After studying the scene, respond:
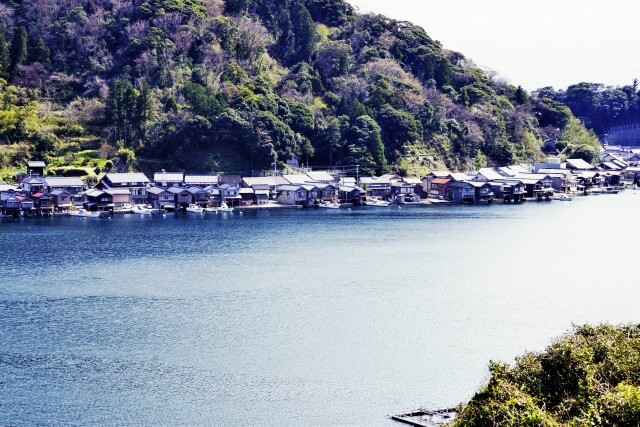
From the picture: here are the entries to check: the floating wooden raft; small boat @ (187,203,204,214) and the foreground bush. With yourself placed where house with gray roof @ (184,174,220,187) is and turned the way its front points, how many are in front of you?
3

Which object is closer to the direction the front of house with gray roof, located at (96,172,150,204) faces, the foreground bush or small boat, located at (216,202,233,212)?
the foreground bush

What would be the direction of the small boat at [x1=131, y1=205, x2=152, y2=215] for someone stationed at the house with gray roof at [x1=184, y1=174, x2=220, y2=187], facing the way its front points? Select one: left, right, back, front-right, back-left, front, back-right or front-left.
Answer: front-right

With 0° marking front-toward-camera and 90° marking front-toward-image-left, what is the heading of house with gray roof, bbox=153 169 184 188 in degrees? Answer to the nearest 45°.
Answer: approximately 0°

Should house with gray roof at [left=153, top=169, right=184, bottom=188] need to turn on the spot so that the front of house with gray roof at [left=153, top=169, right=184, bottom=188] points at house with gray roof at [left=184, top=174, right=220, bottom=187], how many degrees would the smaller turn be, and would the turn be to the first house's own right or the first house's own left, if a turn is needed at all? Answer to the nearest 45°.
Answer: approximately 90° to the first house's own left

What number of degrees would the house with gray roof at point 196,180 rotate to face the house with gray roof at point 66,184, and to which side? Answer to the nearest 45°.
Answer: approximately 90° to its right

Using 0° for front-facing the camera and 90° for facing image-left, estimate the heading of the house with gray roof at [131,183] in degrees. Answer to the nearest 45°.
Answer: approximately 0°

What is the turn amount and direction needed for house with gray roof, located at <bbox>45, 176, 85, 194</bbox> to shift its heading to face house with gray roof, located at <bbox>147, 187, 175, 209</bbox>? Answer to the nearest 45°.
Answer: approximately 90° to its left

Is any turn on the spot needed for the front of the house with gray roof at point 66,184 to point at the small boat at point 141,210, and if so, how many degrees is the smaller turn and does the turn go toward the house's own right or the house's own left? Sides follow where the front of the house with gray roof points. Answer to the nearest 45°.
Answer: approximately 90° to the house's own left
